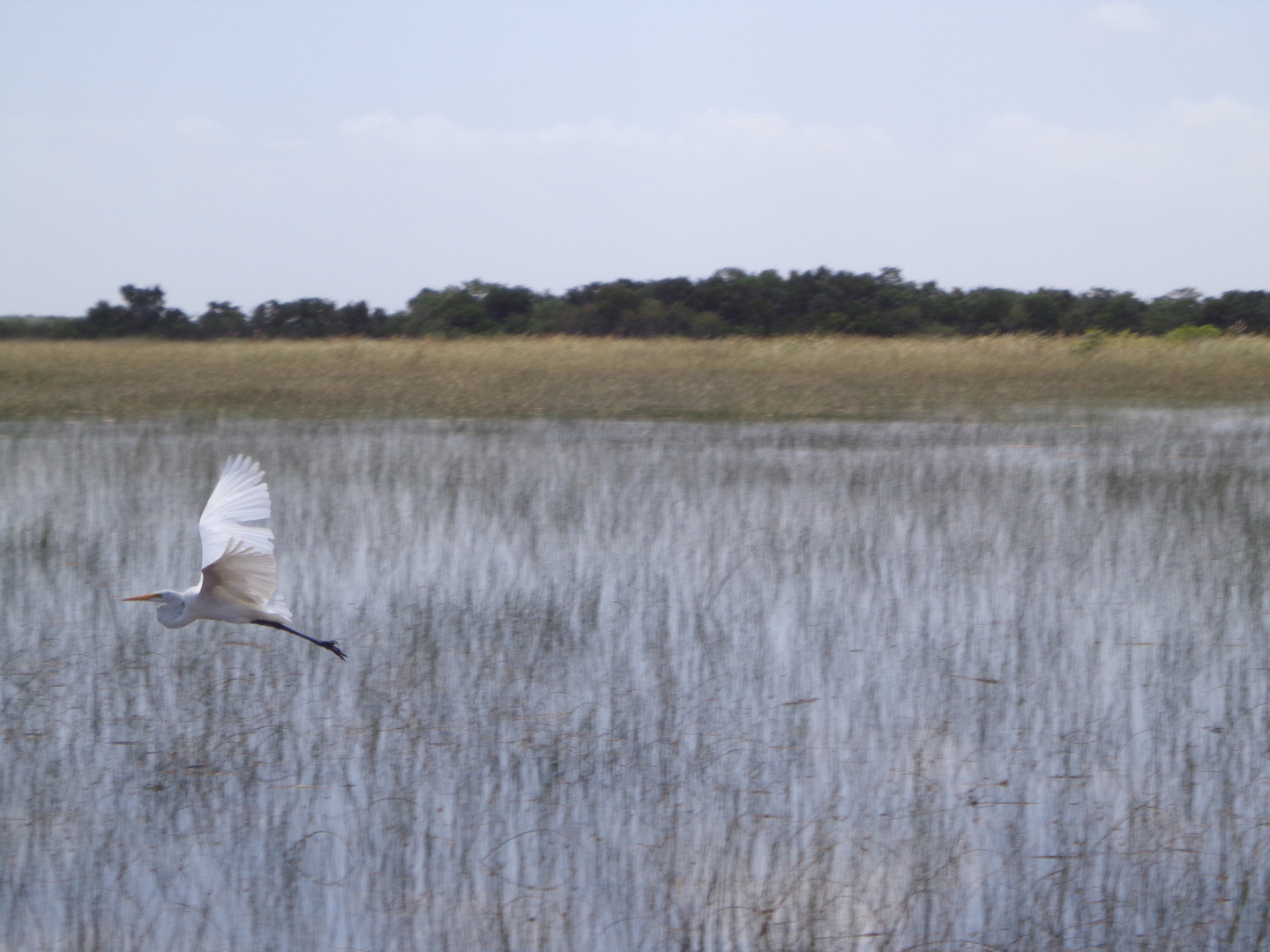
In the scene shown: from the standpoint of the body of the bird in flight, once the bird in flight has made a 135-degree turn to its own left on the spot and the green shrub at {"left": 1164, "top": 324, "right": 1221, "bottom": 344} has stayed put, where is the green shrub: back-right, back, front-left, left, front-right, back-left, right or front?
left

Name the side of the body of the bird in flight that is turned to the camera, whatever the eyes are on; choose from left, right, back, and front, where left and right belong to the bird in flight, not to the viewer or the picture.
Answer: left
